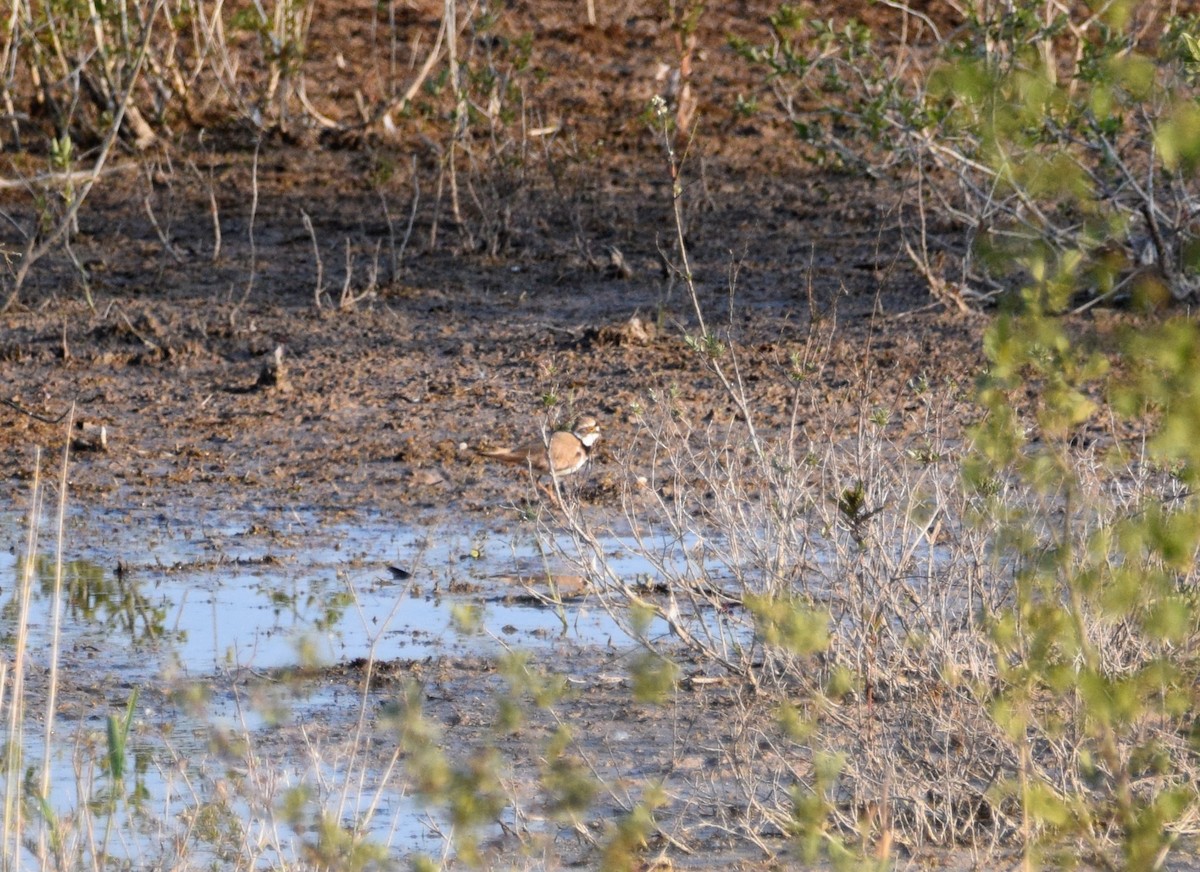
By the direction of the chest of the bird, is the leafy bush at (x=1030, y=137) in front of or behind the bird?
in front

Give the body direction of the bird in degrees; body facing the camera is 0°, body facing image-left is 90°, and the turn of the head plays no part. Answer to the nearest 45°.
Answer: approximately 270°
